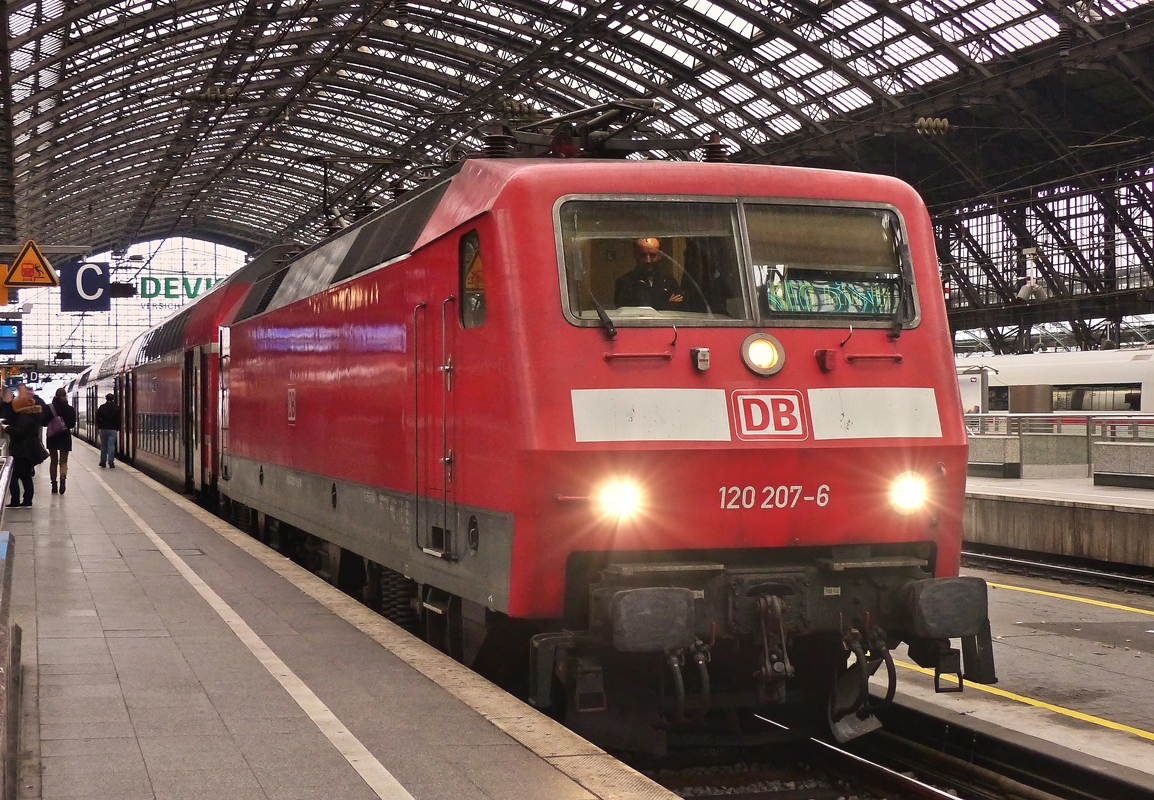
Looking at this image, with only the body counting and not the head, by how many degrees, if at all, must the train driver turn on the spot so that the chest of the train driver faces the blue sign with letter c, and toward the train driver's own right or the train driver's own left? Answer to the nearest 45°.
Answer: approximately 135° to the train driver's own right

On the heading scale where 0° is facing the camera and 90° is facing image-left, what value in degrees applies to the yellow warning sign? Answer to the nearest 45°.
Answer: approximately 0°

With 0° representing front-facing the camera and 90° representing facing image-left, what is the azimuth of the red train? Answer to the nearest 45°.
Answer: approximately 315°

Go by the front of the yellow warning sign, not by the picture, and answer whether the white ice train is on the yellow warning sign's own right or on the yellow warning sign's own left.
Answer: on the yellow warning sign's own left
